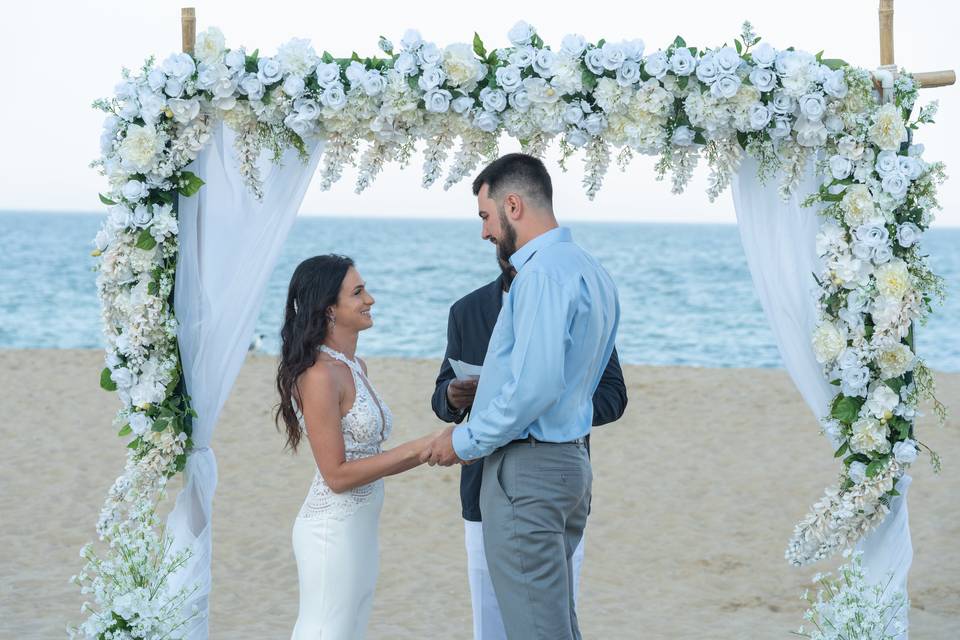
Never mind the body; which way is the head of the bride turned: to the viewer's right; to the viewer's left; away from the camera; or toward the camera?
to the viewer's right

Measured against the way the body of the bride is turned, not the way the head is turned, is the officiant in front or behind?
in front

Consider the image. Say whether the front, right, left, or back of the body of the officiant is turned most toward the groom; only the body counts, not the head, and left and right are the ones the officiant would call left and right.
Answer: front

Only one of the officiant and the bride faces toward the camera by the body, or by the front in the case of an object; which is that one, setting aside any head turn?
the officiant

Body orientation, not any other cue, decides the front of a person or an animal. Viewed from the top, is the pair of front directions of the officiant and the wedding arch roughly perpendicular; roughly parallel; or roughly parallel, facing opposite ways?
roughly parallel

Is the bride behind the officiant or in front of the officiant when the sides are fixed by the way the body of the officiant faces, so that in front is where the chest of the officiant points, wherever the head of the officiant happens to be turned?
in front

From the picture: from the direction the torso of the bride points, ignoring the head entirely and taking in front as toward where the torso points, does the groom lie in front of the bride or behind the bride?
in front

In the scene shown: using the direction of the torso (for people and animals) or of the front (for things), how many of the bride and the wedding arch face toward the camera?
1

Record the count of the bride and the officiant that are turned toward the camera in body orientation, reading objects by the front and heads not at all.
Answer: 1

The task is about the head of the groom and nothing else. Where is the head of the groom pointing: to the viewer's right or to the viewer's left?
to the viewer's left

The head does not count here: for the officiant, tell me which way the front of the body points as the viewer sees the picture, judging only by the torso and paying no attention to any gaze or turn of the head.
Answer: toward the camera

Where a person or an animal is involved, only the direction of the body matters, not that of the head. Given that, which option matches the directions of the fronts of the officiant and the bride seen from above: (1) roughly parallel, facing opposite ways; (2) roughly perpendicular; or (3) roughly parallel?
roughly perpendicular

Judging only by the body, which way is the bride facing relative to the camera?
to the viewer's right

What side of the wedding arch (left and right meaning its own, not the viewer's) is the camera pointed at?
front
